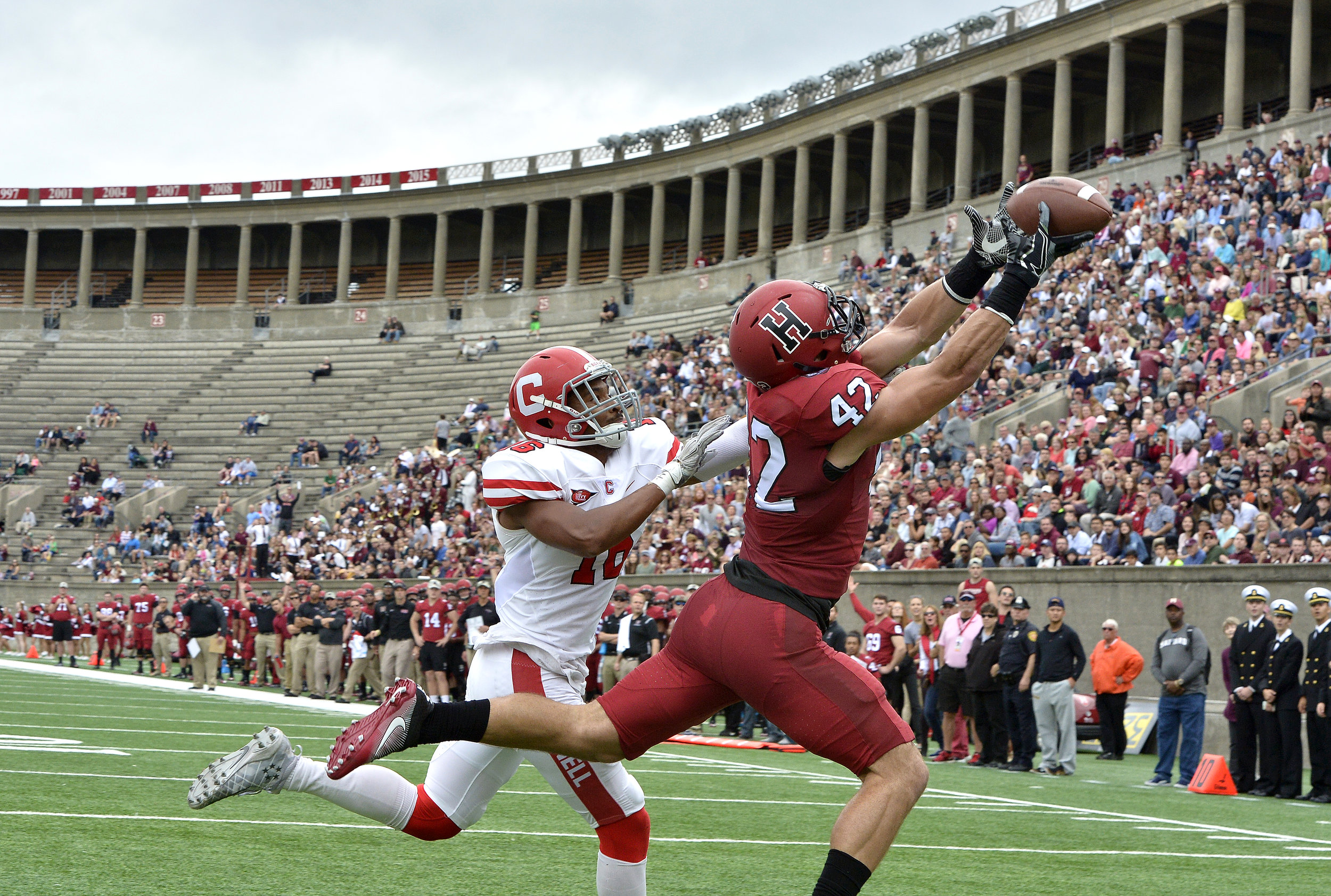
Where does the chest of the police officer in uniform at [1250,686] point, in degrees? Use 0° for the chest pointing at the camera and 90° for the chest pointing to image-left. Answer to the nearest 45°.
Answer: approximately 0°

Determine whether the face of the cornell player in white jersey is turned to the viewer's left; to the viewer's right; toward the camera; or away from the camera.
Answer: to the viewer's right

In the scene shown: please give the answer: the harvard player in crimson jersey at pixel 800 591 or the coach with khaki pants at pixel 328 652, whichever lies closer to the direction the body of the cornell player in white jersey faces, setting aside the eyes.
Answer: the harvard player in crimson jersey

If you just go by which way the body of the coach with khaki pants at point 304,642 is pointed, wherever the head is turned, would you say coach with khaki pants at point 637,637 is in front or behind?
in front

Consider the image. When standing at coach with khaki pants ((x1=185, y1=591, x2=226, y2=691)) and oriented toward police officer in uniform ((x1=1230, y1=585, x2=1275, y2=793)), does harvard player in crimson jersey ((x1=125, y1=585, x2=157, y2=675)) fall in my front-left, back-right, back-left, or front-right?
back-left

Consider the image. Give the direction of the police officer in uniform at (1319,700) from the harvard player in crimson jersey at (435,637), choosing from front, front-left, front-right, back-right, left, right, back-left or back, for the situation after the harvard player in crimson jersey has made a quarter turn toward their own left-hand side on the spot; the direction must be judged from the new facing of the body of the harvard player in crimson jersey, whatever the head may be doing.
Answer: front-right

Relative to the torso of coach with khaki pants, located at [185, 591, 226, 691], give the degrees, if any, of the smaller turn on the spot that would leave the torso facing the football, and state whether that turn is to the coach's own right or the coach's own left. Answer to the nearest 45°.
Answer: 0° — they already face it

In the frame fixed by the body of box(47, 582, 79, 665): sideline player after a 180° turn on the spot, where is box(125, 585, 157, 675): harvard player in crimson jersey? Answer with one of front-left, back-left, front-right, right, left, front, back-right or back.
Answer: back-right

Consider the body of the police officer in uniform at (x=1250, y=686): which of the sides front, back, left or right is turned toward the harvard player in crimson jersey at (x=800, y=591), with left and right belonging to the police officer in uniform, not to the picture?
front
